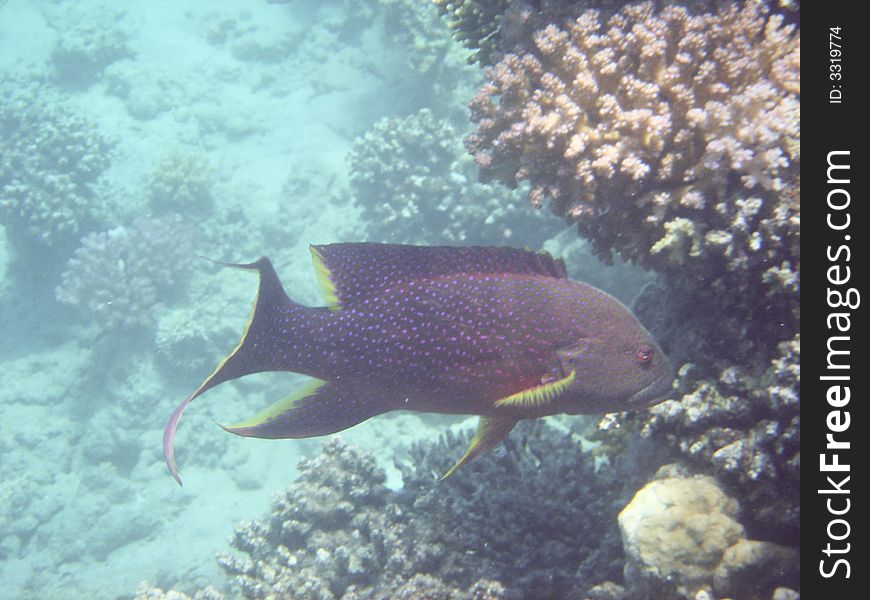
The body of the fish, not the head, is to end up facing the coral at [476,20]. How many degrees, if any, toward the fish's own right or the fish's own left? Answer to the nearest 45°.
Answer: approximately 90° to the fish's own left

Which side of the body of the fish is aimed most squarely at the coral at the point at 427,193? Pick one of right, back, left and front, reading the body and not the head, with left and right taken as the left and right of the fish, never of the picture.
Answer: left

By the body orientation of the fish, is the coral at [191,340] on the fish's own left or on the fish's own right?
on the fish's own left

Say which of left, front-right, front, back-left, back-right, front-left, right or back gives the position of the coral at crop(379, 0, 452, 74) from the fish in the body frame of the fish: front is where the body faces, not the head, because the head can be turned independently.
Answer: left

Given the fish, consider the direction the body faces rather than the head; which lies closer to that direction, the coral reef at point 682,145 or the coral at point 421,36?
the coral reef

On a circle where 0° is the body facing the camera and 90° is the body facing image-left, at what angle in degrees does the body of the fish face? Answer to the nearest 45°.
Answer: approximately 270°

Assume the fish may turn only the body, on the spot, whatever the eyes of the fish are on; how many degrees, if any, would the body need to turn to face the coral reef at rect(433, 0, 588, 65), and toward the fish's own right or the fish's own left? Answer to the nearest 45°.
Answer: approximately 90° to the fish's own left

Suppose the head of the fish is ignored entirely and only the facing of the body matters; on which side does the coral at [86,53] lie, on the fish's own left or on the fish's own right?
on the fish's own left
